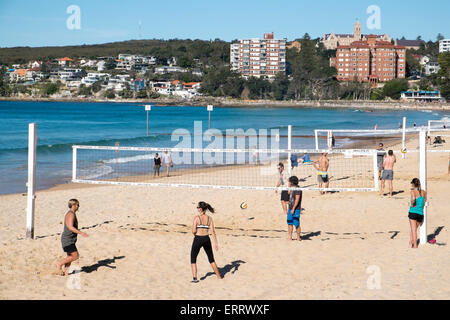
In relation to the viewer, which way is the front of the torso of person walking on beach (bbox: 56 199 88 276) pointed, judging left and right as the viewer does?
facing to the right of the viewer

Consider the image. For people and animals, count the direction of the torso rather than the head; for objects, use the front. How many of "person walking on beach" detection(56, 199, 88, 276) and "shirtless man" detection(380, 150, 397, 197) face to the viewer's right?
1
